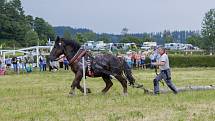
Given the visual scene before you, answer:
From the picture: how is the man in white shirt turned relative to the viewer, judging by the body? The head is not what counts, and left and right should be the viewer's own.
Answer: facing to the left of the viewer

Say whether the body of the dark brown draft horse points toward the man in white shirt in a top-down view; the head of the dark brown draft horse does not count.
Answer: no

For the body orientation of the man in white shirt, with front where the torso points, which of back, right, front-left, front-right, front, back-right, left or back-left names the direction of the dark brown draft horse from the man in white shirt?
front

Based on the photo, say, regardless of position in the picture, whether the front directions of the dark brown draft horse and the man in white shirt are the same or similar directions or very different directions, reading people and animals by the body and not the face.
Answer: same or similar directions

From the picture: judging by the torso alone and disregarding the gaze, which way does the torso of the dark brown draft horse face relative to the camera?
to the viewer's left

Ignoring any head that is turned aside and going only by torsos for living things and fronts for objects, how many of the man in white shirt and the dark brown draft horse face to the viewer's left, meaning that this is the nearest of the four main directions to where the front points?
2
